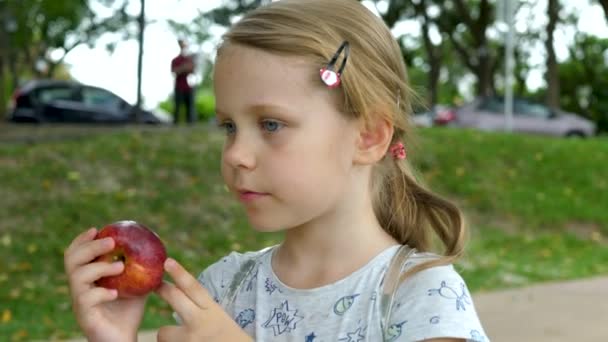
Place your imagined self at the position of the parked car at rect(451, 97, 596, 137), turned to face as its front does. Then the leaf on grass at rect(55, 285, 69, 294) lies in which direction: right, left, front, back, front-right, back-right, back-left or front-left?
right

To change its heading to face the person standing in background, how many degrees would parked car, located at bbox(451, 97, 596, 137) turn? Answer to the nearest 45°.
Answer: approximately 135° to its right

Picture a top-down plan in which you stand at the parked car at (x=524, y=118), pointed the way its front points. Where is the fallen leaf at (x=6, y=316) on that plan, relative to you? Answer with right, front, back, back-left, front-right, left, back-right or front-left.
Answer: right

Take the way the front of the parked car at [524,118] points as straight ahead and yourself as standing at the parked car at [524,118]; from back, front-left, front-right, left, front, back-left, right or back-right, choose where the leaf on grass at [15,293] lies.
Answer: right

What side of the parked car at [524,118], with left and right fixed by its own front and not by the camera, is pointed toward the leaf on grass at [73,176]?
right

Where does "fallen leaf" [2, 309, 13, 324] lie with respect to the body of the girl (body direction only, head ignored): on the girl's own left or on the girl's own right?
on the girl's own right

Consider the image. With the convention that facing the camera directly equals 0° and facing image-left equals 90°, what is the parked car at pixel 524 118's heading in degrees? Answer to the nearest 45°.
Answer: approximately 270°

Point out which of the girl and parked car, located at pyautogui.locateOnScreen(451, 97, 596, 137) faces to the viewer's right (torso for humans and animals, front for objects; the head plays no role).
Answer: the parked car
